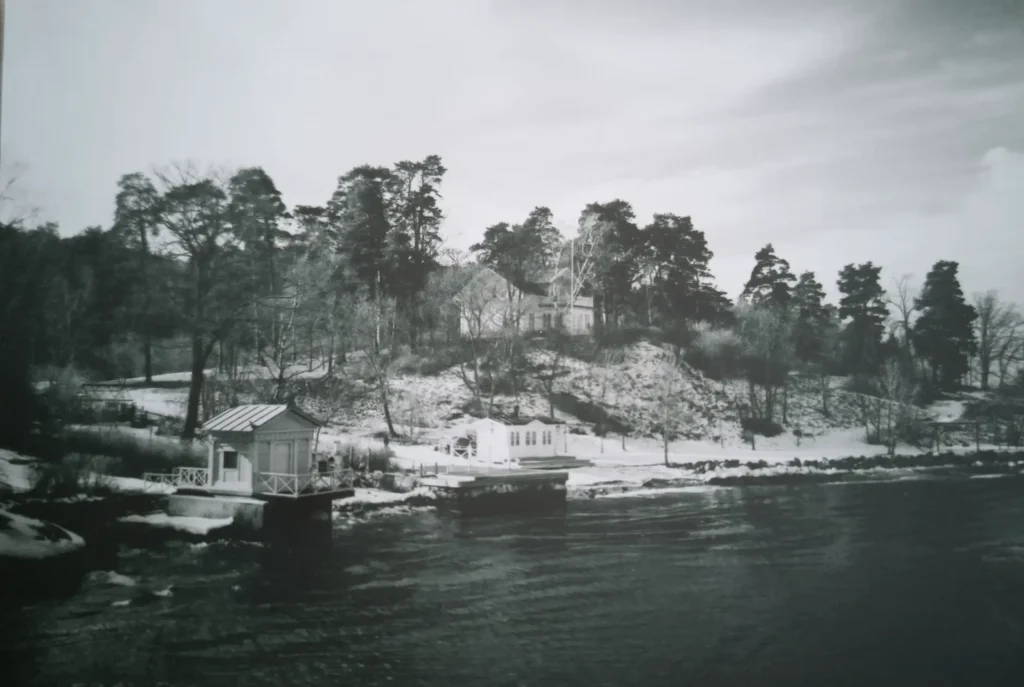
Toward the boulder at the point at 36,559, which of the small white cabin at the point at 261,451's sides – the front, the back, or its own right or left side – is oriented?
right

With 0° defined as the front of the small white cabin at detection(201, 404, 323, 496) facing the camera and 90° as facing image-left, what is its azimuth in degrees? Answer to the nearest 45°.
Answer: approximately 315°

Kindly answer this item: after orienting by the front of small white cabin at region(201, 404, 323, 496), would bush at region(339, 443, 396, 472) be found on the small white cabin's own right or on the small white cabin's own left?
on the small white cabin's own left

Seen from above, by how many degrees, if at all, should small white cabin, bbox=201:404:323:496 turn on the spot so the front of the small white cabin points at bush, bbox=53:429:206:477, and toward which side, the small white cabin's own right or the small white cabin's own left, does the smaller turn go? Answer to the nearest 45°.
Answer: approximately 90° to the small white cabin's own right

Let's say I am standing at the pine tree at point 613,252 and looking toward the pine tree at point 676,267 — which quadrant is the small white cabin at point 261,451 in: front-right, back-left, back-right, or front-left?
back-right

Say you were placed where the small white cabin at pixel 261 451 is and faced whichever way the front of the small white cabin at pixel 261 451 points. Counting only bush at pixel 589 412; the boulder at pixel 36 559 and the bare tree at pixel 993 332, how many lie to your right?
1

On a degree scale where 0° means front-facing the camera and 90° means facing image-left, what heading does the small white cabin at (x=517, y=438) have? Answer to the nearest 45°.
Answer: approximately 315°

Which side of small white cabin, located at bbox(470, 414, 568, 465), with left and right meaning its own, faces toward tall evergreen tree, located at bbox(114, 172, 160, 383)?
right
